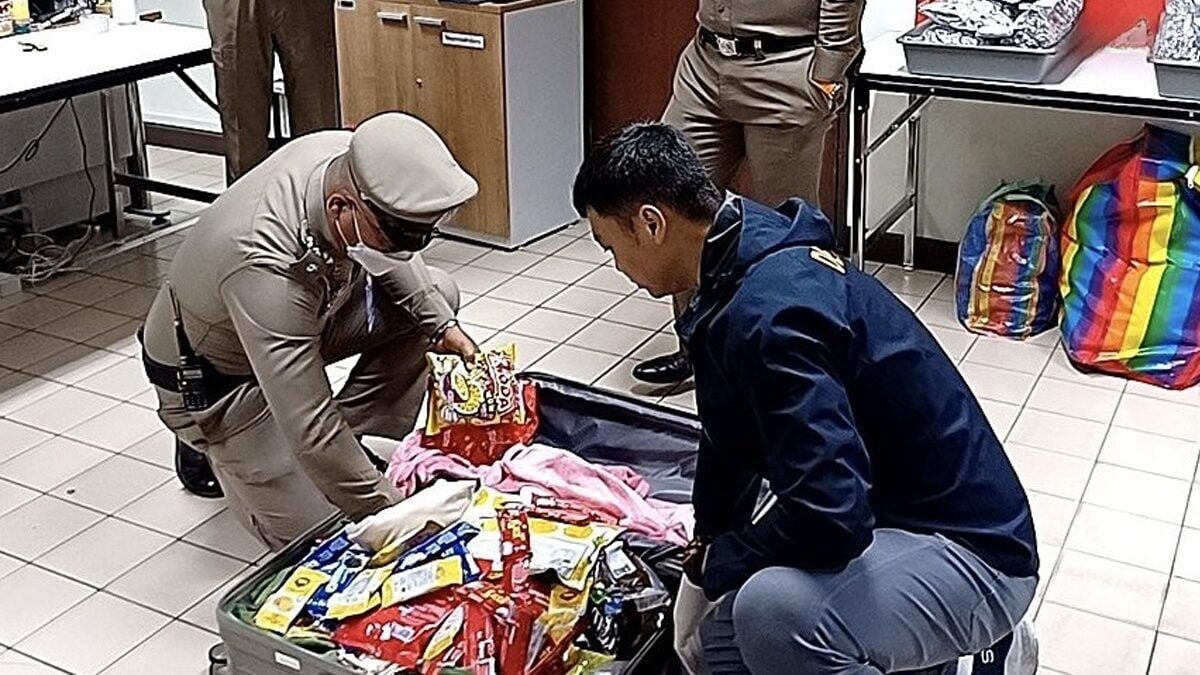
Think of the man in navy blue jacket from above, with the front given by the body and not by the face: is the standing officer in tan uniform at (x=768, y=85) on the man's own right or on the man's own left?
on the man's own right

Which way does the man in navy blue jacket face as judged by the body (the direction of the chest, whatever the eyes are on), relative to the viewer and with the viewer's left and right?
facing to the left of the viewer

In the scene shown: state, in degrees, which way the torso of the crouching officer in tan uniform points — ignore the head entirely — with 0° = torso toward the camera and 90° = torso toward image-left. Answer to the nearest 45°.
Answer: approximately 315°

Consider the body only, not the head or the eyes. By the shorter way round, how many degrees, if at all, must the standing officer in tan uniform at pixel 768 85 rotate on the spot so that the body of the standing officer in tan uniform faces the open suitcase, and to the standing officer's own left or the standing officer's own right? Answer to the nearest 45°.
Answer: approximately 45° to the standing officer's own left

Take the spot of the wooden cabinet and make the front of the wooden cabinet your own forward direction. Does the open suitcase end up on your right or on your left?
on your left

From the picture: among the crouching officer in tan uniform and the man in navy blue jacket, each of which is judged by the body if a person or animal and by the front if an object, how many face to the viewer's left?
1

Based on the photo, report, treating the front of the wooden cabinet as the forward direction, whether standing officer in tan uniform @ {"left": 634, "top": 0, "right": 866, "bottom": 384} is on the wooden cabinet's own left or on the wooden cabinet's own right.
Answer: on the wooden cabinet's own left

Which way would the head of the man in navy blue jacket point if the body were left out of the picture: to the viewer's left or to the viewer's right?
to the viewer's left

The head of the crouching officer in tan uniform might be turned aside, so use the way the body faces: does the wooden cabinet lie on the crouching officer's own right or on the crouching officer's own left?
on the crouching officer's own left
